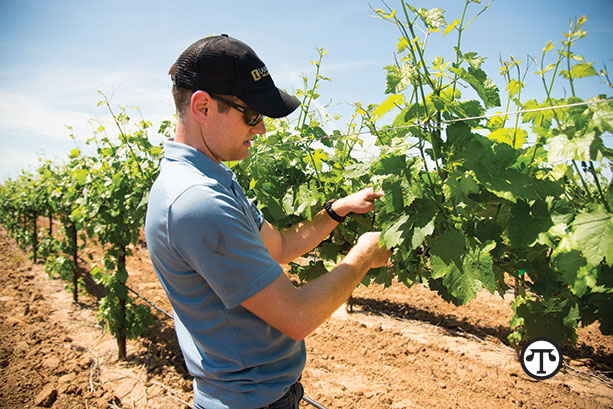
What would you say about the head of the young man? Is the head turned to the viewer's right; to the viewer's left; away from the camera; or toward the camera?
to the viewer's right

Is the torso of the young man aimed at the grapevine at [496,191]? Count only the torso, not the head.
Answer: yes

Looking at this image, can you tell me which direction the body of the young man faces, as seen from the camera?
to the viewer's right
